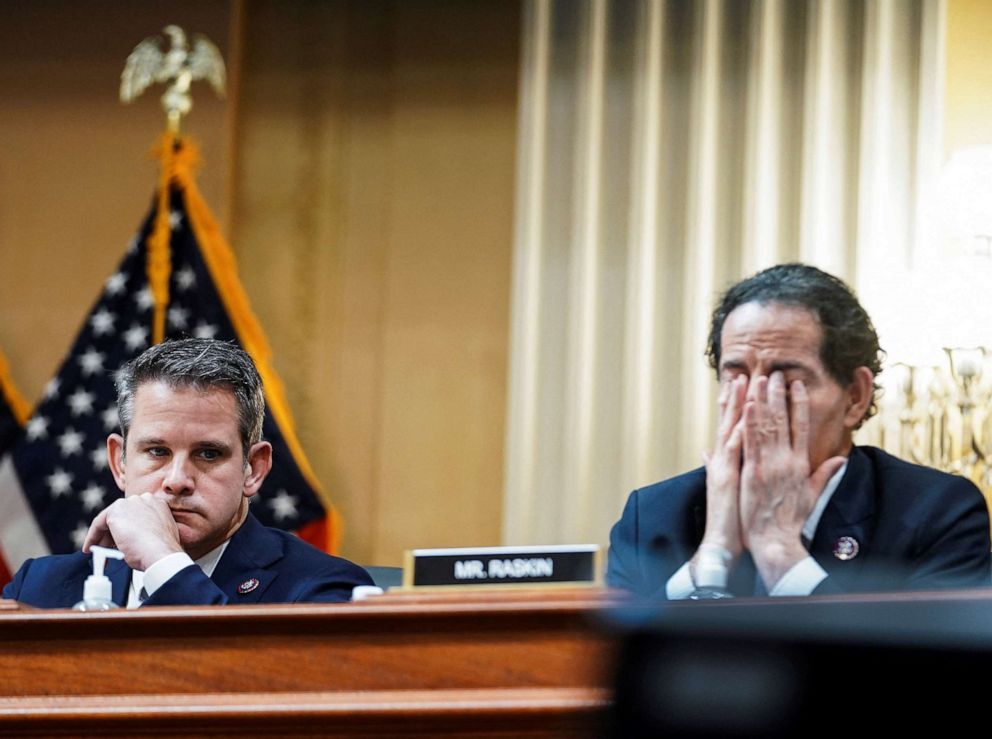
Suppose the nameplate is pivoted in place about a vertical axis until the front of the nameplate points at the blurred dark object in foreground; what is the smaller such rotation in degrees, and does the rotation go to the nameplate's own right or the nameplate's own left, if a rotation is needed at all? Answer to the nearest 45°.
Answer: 0° — it already faces it

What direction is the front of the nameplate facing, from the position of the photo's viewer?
facing the viewer

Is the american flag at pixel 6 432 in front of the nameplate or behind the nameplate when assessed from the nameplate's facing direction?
behind

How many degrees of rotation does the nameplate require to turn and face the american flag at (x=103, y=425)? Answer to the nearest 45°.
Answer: approximately 180°

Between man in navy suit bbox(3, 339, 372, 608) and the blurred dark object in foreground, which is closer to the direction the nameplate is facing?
the blurred dark object in foreground

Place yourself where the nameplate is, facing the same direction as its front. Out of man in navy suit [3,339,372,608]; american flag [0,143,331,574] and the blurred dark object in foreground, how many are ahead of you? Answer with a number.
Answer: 1

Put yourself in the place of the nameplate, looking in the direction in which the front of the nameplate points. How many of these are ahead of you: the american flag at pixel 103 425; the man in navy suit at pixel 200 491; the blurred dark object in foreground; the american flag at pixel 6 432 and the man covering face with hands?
1

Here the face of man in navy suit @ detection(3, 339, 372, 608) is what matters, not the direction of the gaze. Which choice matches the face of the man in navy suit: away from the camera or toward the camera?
toward the camera

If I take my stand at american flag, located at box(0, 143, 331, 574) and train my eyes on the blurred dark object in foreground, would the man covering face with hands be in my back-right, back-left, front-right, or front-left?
front-left

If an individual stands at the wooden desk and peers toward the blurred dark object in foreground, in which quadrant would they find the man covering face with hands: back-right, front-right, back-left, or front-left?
back-left

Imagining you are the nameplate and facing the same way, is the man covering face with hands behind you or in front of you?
behind

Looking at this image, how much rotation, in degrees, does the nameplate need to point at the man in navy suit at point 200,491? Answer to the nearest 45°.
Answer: approximately 135° to its right
